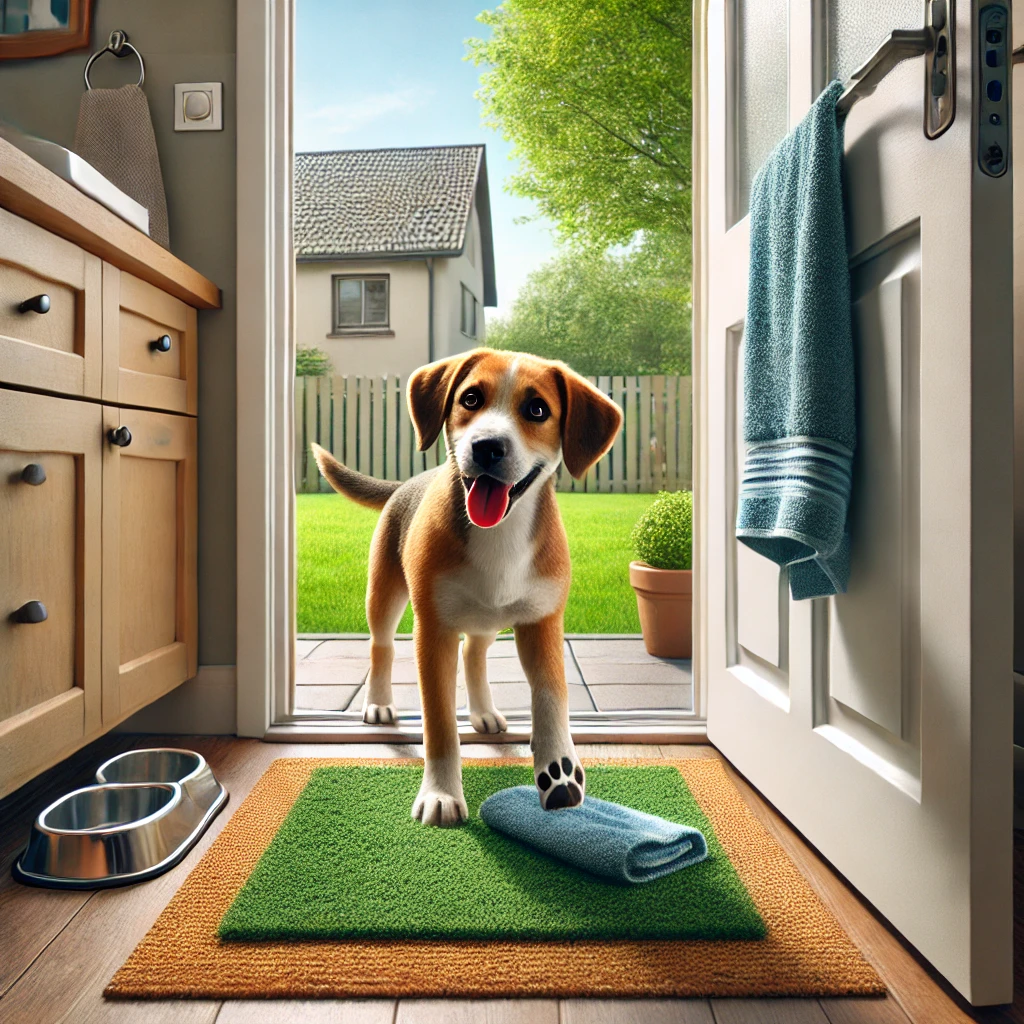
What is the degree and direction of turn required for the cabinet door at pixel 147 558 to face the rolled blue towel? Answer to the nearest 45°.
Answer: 0° — it already faces it

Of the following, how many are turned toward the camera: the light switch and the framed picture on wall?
2

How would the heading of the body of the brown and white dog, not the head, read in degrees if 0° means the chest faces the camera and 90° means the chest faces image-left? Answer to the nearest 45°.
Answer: approximately 315°

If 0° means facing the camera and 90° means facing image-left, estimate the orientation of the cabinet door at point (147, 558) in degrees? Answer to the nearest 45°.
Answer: approximately 315°
